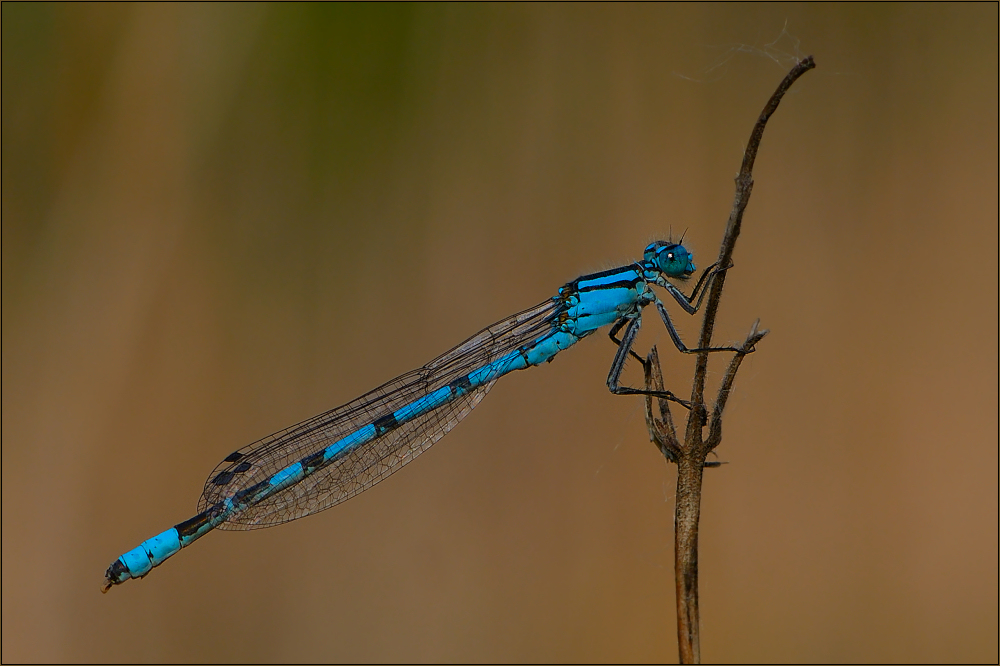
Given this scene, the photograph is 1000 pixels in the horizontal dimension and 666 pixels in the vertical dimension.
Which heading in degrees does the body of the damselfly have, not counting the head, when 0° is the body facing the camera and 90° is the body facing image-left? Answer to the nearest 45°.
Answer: approximately 270°
